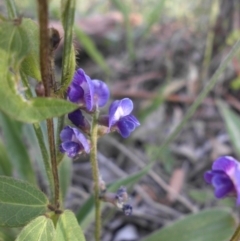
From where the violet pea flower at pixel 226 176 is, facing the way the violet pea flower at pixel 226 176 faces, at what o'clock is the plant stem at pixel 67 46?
The plant stem is roughly at 12 o'clock from the violet pea flower.

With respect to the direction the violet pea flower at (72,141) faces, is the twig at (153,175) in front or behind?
behind

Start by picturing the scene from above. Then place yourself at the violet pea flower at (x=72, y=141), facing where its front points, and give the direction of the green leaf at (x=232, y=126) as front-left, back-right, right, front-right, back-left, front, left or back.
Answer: back

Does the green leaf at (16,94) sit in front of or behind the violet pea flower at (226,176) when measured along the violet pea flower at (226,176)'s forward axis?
in front

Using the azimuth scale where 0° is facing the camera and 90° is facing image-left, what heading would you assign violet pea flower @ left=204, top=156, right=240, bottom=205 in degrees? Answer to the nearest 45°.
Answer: approximately 45°

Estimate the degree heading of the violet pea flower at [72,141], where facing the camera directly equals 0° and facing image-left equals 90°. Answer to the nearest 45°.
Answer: approximately 45°
